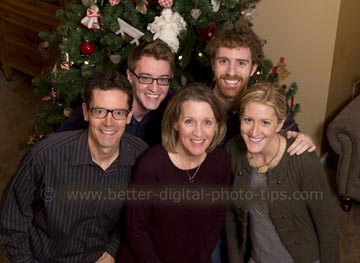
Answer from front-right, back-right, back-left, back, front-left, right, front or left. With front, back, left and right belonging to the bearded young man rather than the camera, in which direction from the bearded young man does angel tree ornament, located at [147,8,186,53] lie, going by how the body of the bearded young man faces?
back-right

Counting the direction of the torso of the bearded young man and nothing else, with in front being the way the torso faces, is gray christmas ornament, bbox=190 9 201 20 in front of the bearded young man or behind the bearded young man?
behind

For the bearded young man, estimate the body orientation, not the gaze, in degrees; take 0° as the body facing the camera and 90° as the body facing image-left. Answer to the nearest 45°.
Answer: approximately 0°

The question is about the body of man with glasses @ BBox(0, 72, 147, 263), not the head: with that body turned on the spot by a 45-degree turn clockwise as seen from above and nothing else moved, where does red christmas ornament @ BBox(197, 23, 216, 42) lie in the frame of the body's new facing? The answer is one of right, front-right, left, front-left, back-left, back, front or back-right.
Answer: back-left

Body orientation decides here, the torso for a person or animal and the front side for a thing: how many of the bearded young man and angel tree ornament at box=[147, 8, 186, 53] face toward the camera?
2

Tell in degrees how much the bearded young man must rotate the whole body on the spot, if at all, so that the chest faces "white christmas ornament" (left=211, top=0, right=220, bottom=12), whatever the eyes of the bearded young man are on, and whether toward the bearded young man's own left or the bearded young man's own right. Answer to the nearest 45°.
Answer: approximately 180°

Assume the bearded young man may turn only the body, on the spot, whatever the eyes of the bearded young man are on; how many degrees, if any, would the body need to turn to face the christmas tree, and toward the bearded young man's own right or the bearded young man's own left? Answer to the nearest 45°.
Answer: approximately 135° to the bearded young man's own right
